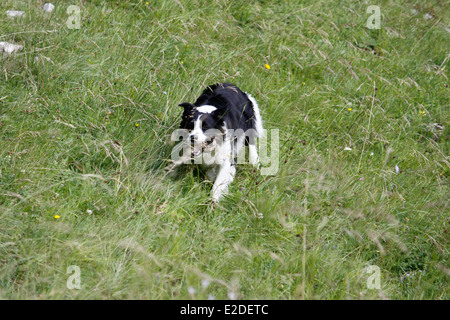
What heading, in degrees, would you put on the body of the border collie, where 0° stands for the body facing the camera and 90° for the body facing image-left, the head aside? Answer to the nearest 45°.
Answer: approximately 45°
